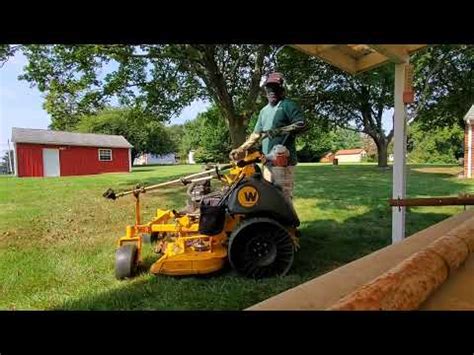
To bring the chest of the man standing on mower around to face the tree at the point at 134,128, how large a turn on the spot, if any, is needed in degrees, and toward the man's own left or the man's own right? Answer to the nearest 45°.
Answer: approximately 90° to the man's own right

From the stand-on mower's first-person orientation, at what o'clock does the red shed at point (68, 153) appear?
The red shed is roughly at 2 o'clock from the stand-on mower.

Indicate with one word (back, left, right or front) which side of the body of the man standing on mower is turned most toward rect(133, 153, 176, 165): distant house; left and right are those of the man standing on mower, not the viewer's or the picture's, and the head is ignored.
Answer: right

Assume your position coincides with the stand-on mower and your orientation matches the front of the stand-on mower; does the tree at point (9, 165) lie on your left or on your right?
on your right

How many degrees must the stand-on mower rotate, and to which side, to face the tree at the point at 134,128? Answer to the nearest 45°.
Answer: approximately 90° to its right

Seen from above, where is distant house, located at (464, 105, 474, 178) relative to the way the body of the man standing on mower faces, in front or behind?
behind

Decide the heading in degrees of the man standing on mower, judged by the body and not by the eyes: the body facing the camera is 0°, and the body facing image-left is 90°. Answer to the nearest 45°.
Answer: approximately 45°

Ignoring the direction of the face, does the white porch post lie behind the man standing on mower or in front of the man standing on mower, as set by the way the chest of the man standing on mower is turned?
behind

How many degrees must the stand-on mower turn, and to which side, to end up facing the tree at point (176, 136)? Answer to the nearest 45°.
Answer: approximately 90° to its right

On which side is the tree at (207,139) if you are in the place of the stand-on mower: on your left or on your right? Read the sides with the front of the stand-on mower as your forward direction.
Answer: on your right

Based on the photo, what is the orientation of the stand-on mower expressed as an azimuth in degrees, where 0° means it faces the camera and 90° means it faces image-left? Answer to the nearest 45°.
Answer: approximately 90°
